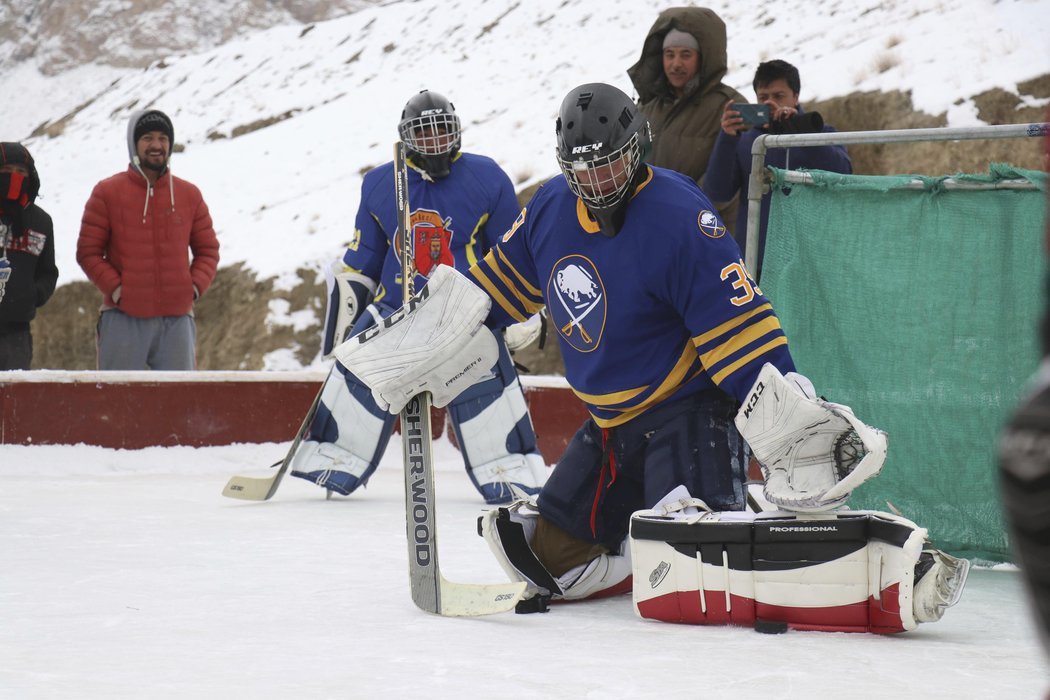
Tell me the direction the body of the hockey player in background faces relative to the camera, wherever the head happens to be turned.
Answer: toward the camera

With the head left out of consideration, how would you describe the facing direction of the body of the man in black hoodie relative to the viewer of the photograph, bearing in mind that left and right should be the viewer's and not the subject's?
facing the viewer

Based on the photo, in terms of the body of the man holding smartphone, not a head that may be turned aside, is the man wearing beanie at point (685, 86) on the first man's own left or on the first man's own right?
on the first man's own right

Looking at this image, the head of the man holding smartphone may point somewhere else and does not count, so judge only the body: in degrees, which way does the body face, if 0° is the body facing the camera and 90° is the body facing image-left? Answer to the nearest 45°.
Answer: approximately 45°

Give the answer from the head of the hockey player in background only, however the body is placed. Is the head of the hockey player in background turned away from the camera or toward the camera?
toward the camera

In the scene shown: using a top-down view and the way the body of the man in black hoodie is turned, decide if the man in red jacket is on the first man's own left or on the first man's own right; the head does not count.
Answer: on the first man's own left

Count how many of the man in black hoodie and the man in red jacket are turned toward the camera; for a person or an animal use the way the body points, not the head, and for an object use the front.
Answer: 2
